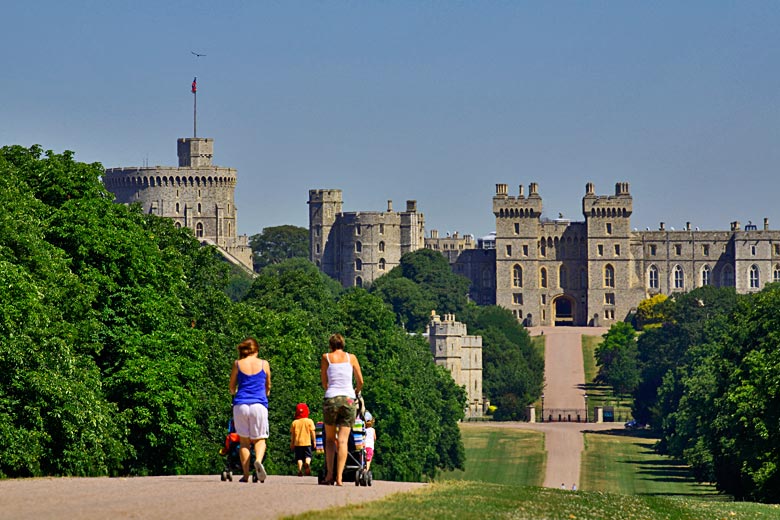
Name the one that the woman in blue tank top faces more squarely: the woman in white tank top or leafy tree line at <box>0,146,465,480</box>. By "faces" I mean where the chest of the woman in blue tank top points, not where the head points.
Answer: the leafy tree line

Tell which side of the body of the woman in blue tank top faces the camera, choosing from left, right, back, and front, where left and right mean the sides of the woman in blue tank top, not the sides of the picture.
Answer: back

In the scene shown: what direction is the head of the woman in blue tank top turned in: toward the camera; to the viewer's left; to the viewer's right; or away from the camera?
away from the camera

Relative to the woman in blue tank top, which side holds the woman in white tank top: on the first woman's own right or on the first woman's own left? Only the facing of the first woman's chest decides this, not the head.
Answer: on the first woman's own right

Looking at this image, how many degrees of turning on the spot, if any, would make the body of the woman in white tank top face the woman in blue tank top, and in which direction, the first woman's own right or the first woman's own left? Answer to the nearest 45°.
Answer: approximately 90° to the first woman's own left

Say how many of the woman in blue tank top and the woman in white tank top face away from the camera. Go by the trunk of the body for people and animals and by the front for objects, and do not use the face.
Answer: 2

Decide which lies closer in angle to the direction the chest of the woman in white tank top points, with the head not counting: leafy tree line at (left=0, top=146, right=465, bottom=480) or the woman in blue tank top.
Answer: the leafy tree line

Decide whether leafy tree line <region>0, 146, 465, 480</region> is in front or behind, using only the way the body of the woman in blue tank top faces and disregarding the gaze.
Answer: in front

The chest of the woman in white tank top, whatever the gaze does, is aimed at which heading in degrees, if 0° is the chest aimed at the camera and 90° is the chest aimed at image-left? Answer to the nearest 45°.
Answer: approximately 180°
